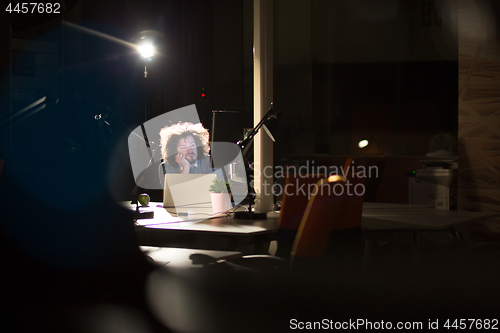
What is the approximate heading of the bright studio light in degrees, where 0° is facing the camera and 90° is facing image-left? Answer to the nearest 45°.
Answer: approximately 0°

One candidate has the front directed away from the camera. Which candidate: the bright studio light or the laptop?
the laptop

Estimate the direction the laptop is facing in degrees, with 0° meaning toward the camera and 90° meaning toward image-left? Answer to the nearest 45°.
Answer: approximately 180°

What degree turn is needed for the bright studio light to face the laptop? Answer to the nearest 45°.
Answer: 0° — it already faces it

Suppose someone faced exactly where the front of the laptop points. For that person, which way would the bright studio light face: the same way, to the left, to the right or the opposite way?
the opposite way

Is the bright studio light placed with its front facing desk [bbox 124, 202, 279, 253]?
yes

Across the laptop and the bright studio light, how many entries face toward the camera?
1
